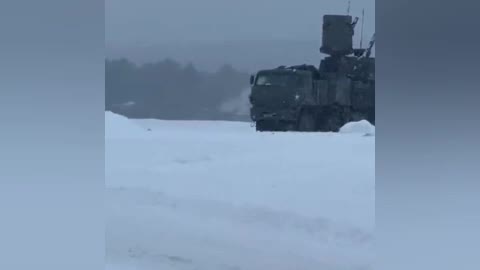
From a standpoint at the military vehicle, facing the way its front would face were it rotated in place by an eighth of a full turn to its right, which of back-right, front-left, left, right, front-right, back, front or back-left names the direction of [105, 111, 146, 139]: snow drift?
front-left
